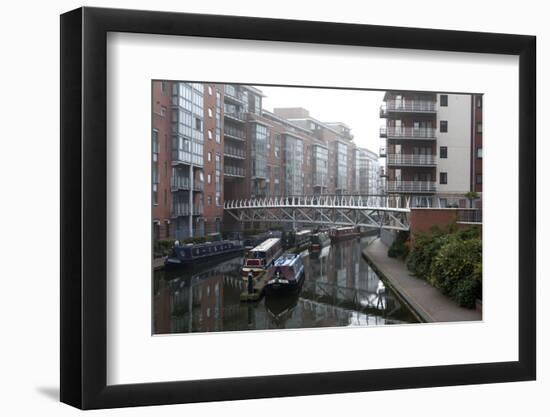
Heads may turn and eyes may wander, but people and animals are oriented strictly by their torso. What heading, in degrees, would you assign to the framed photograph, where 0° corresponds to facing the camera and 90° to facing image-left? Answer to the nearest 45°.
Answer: approximately 315°
